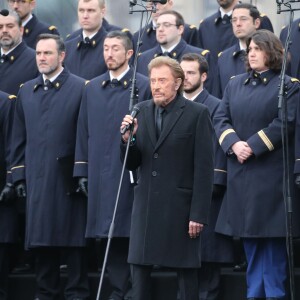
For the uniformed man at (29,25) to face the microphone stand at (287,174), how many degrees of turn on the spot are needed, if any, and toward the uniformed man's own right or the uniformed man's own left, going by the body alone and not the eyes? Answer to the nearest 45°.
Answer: approximately 90° to the uniformed man's own left

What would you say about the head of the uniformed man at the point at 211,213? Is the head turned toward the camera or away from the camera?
toward the camera

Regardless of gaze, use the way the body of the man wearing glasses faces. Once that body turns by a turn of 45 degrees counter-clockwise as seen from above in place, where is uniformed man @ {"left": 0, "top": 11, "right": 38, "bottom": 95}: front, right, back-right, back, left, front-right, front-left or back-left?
right

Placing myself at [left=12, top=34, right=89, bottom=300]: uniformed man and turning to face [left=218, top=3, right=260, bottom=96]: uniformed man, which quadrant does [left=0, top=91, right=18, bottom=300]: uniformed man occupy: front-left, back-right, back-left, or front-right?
back-left

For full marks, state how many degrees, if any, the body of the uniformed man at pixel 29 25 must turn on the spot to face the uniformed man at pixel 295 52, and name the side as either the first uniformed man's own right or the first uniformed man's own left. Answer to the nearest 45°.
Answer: approximately 90° to the first uniformed man's own left

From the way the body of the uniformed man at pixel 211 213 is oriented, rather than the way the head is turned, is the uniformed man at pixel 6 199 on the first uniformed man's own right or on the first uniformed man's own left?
on the first uniformed man's own right

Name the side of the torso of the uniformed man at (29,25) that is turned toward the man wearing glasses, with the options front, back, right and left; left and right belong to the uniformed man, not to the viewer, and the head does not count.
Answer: left

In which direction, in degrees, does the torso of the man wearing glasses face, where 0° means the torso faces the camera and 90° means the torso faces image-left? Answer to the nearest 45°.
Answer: approximately 45°

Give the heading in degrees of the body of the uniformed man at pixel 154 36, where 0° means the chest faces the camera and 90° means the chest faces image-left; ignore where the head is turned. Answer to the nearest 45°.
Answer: approximately 45°

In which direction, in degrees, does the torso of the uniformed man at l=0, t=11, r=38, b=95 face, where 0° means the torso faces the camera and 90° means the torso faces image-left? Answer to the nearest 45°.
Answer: approximately 45°

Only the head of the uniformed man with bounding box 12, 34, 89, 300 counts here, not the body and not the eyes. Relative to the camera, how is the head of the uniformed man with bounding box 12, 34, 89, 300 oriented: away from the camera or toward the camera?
toward the camera

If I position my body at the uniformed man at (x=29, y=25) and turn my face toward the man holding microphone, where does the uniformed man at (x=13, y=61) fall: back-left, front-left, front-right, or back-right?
front-right

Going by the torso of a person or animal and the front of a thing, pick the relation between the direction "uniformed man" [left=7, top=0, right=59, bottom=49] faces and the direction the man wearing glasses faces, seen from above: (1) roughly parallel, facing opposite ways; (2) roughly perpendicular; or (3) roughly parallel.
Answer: roughly parallel

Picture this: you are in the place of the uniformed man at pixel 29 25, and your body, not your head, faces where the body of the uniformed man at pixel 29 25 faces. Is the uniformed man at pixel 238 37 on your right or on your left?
on your left

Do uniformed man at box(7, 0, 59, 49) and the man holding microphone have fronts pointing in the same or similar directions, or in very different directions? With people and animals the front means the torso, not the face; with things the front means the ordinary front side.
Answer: same or similar directions
